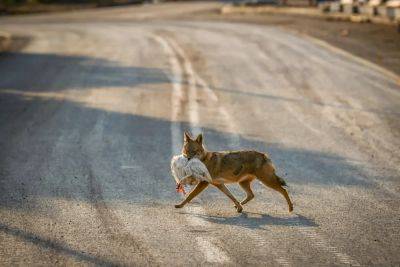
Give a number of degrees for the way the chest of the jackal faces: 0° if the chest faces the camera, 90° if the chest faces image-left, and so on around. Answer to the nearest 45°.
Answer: approximately 90°
